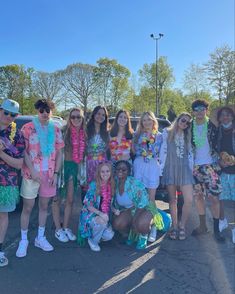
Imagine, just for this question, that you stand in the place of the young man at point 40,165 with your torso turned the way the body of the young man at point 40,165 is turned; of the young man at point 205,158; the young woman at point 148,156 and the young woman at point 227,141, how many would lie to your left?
3

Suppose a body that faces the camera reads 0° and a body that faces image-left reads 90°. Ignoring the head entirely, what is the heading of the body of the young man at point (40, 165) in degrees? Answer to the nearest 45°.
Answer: approximately 0°

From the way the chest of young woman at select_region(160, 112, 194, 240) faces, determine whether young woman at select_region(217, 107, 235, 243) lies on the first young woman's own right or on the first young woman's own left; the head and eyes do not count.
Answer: on the first young woman's own left

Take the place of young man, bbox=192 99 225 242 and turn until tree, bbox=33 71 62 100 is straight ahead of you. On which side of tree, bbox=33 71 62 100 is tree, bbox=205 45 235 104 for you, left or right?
right

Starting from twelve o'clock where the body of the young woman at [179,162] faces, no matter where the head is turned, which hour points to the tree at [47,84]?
The tree is roughly at 5 o'clock from the young woman.

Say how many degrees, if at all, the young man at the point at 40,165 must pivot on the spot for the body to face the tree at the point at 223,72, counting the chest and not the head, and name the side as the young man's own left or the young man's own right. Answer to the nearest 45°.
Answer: approximately 135° to the young man's own left
